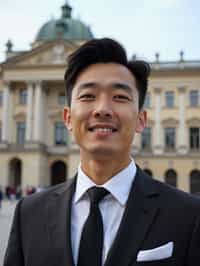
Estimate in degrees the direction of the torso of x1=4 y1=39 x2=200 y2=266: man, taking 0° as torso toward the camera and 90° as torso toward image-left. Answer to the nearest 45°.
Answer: approximately 0°

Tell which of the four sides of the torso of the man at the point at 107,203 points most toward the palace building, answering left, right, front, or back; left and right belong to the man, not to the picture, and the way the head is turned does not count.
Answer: back

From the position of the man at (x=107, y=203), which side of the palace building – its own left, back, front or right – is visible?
front

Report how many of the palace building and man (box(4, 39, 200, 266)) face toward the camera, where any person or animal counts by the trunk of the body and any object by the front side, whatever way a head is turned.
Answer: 2
